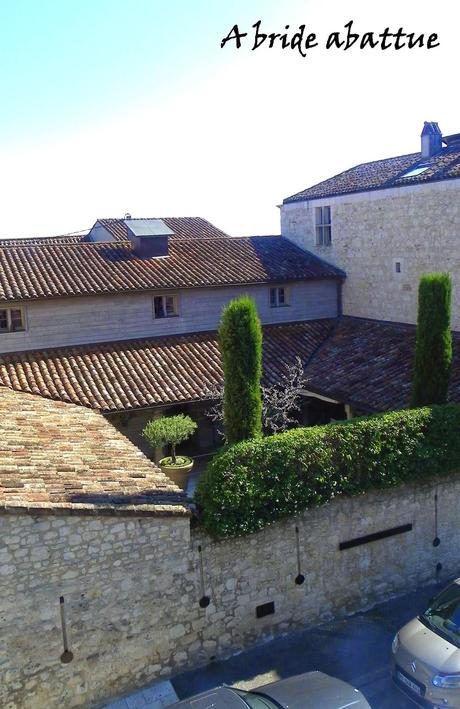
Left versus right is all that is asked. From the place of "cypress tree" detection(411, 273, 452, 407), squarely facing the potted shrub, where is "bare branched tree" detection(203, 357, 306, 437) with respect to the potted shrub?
right

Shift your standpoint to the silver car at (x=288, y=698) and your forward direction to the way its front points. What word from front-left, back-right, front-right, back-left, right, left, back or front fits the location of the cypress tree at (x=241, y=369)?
back-right

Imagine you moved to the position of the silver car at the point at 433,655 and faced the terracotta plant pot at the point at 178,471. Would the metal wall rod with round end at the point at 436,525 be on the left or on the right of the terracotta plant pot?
right

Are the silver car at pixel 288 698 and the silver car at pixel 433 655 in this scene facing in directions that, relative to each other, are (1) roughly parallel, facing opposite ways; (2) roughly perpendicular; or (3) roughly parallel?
roughly parallel

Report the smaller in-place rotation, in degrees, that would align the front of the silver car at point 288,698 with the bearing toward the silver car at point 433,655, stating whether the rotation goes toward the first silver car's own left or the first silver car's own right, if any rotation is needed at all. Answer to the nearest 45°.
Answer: approximately 180°

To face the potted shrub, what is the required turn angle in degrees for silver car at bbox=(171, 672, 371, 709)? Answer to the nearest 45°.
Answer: approximately 135° to its right

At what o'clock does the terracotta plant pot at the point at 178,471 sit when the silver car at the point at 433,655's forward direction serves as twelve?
The terracotta plant pot is roughly at 3 o'clock from the silver car.

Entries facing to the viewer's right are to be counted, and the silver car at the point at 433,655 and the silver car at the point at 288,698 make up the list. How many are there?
0

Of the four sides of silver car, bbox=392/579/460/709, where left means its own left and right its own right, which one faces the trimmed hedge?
right

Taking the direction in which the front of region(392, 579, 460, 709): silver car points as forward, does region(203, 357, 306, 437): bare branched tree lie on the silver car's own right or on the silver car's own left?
on the silver car's own right

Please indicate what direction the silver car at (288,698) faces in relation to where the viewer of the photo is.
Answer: facing the viewer and to the left of the viewer

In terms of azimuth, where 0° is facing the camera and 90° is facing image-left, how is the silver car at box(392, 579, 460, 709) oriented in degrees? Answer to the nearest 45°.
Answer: approximately 45°

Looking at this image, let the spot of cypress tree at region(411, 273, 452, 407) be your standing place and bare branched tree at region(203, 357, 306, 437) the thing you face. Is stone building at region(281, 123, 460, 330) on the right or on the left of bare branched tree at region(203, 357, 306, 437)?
right

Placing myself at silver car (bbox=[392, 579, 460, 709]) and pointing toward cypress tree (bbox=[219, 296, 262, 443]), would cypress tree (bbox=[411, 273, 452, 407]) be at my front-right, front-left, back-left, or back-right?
front-right

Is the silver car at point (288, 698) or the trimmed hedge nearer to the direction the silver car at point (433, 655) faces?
the silver car
